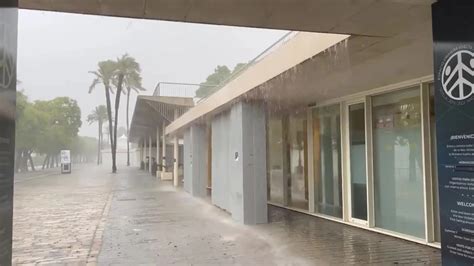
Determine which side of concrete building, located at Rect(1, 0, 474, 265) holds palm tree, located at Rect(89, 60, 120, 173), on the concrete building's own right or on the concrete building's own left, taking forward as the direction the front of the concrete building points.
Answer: on the concrete building's own right

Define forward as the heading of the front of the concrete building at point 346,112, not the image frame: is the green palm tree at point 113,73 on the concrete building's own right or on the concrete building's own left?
on the concrete building's own right

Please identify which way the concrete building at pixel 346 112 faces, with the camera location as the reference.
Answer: facing the viewer and to the left of the viewer

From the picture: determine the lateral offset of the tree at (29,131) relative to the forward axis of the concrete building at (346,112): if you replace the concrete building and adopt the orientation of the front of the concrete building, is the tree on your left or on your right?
on your right
